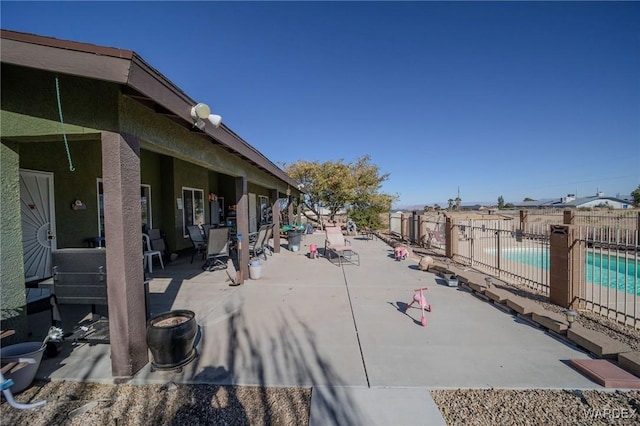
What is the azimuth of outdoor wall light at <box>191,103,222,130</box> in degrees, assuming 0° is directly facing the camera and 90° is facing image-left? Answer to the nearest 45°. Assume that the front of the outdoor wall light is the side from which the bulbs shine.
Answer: approximately 315°

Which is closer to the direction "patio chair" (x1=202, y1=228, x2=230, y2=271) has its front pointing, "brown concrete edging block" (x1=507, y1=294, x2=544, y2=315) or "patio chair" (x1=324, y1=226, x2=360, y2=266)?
the patio chair

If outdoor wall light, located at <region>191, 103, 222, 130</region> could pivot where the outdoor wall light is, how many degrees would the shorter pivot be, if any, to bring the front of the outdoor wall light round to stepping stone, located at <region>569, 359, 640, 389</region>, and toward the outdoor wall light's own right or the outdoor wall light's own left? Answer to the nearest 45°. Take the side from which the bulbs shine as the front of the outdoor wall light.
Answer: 0° — it already faces it

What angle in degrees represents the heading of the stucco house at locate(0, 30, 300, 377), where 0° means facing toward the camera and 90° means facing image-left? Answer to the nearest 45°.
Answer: approximately 315°

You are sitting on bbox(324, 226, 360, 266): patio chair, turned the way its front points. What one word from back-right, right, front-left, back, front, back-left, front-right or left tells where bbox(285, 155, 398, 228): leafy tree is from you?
back-left

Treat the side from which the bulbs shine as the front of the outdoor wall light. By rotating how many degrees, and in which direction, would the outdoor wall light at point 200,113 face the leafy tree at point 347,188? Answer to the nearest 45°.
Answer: approximately 90° to its left

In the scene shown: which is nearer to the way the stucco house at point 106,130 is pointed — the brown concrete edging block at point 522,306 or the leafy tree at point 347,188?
the brown concrete edging block
